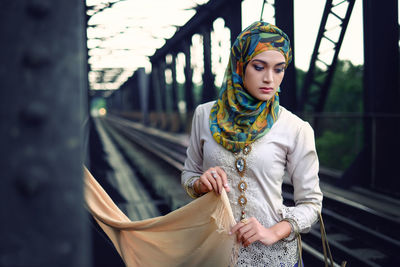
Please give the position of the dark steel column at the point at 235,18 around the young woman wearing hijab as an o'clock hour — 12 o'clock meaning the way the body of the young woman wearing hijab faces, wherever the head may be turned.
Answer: The dark steel column is roughly at 6 o'clock from the young woman wearing hijab.

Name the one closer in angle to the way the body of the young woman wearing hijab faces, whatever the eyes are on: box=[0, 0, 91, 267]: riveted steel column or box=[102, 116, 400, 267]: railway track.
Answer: the riveted steel column

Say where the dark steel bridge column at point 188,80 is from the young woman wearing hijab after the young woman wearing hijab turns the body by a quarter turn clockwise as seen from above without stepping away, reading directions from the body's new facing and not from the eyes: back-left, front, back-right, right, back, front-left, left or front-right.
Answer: right

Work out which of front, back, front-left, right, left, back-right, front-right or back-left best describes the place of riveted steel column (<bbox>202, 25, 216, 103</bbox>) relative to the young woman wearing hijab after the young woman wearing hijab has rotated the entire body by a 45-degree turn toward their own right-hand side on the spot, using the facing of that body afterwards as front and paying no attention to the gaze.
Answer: back-right

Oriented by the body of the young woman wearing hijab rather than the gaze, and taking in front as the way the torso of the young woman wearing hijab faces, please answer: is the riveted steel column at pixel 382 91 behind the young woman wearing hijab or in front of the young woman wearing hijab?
behind

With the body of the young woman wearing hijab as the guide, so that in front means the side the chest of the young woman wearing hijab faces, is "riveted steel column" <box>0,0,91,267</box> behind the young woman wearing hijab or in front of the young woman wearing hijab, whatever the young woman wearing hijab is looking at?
in front

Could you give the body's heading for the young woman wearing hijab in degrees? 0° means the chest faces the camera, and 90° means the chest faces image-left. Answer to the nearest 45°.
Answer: approximately 0°
